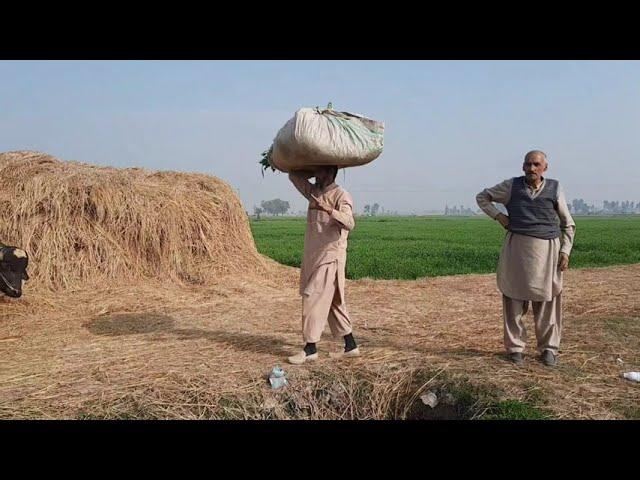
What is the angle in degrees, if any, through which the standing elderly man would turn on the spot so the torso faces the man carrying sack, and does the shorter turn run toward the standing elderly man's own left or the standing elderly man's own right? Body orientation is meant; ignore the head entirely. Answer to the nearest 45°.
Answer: approximately 90° to the standing elderly man's own right

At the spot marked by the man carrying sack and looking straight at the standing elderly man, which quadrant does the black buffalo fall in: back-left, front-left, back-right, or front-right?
back-left

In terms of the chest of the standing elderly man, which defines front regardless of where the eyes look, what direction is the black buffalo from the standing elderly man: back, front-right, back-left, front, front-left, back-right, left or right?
right

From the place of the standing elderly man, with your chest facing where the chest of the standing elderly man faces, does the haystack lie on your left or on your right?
on your right

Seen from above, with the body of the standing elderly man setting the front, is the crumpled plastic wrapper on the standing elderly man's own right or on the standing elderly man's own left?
on the standing elderly man's own right

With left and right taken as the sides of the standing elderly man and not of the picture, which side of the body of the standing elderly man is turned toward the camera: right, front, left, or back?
front
